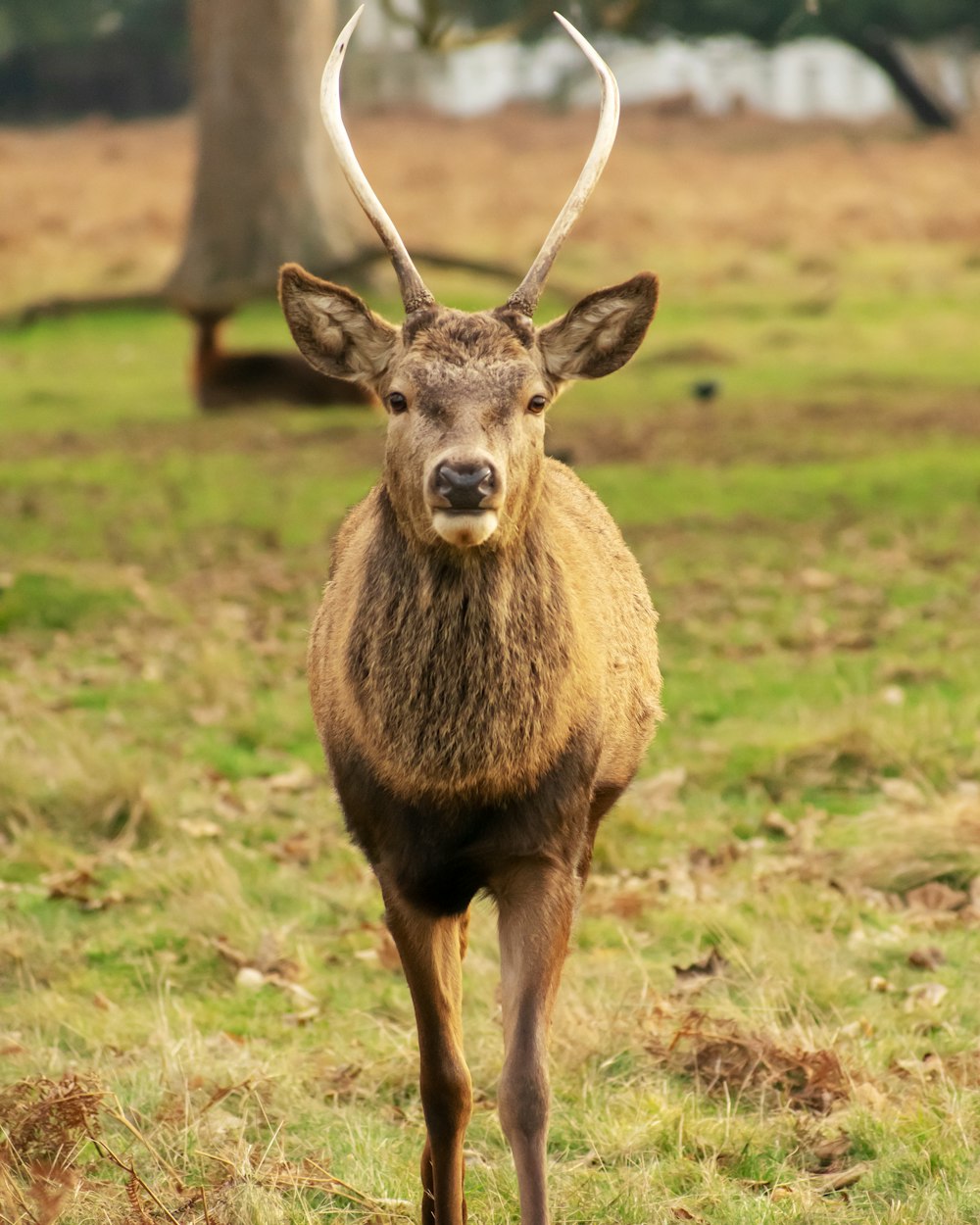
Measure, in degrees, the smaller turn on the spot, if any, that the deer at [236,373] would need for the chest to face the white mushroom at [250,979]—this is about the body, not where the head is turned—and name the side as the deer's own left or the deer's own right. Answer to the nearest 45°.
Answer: approximately 90° to the deer's own left

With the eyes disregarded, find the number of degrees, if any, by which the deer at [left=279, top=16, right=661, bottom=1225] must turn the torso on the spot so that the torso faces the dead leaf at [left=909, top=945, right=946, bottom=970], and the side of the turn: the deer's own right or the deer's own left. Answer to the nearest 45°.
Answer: approximately 135° to the deer's own left

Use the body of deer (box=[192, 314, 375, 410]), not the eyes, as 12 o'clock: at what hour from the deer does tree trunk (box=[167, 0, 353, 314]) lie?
The tree trunk is roughly at 3 o'clock from the deer.

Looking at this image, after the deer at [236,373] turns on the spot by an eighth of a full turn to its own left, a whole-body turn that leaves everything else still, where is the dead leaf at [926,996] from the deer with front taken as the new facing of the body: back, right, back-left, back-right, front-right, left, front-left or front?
front-left

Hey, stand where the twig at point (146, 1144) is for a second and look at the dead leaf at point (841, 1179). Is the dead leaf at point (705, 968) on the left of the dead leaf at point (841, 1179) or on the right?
left

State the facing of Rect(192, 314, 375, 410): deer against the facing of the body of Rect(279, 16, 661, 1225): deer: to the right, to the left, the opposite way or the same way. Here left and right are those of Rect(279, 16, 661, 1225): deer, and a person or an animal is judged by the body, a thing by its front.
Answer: to the right

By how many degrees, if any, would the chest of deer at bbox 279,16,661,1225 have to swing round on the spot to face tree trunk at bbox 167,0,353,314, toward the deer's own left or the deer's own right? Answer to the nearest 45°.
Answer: approximately 180°

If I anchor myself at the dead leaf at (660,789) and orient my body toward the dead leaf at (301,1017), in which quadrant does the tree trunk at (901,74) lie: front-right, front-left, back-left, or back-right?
back-right

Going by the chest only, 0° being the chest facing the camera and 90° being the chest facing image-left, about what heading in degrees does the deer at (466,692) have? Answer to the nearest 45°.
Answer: approximately 0°

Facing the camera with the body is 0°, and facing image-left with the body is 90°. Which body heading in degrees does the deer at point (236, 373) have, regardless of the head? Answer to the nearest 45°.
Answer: approximately 90°

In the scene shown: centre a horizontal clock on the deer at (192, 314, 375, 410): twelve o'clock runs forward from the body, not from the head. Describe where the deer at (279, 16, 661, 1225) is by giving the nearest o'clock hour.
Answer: the deer at (279, 16, 661, 1225) is roughly at 9 o'clock from the deer at (192, 314, 375, 410).

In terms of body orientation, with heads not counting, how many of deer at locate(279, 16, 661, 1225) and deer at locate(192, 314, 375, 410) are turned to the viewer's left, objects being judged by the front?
1
